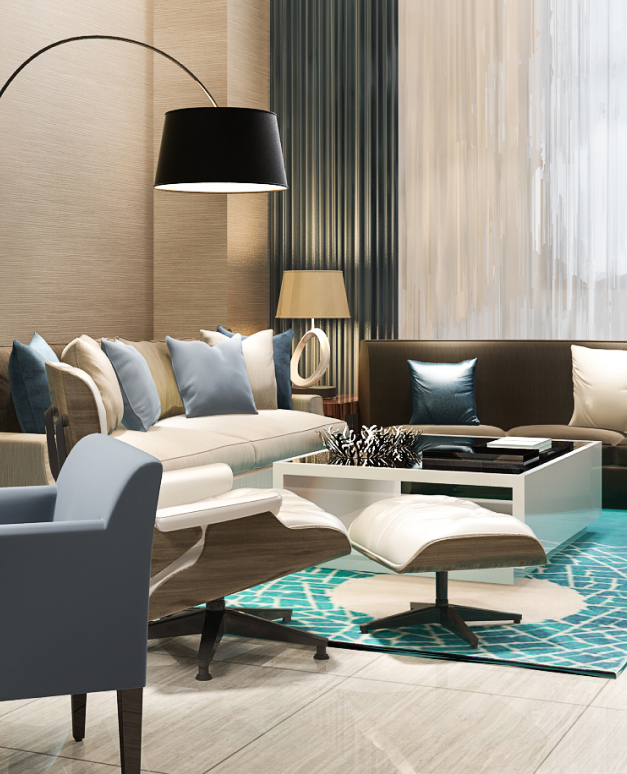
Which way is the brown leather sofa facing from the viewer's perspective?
toward the camera

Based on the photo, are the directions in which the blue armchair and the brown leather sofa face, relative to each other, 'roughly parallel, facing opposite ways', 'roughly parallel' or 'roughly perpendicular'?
roughly perpendicular

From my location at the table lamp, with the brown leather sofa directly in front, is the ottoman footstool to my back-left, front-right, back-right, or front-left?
front-right

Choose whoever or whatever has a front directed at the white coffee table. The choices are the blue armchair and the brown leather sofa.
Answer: the brown leather sofa

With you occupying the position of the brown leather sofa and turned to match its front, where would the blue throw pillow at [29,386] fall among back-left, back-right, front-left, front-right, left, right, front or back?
front-right

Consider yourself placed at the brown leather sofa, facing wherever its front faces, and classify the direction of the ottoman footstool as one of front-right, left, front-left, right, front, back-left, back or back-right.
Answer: front

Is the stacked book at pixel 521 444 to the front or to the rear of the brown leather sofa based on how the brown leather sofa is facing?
to the front

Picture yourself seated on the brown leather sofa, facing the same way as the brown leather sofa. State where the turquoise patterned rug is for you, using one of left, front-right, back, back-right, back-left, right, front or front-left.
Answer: front

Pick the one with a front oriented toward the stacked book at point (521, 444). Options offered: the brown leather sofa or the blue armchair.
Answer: the brown leather sofa

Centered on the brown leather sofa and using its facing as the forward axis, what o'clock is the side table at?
The side table is roughly at 3 o'clock from the brown leather sofa.

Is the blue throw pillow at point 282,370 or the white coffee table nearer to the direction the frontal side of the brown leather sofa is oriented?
the white coffee table

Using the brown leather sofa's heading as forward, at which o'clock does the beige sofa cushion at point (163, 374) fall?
The beige sofa cushion is roughly at 2 o'clock from the brown leather sofa.

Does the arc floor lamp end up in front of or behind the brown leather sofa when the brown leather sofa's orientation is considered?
in front
